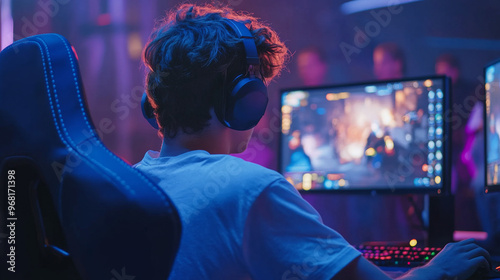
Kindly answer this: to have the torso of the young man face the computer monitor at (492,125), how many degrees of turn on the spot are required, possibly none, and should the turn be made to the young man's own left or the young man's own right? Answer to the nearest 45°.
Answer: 0° — they already face it

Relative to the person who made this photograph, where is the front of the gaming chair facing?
facing away from the viewer and to the right of the viewer

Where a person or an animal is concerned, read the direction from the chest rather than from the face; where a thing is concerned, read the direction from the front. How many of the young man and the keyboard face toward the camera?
1

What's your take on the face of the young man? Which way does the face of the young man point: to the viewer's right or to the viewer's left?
to the viewer's right

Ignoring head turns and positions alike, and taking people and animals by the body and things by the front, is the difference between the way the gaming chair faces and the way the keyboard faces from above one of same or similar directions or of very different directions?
very different directions

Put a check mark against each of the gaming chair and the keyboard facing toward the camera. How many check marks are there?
1

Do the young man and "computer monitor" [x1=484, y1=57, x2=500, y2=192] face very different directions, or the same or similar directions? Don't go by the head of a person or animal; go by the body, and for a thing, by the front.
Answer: very different directions

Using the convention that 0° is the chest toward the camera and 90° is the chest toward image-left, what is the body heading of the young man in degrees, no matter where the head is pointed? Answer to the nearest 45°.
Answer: approximately 225°
